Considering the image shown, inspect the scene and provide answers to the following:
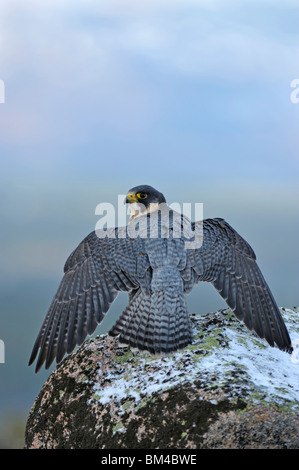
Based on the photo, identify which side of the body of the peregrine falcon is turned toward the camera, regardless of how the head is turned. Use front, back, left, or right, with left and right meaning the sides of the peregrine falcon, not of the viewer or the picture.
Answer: back

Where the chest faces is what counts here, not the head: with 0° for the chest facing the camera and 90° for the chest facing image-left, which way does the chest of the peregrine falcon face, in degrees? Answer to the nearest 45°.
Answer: approximately 180°
